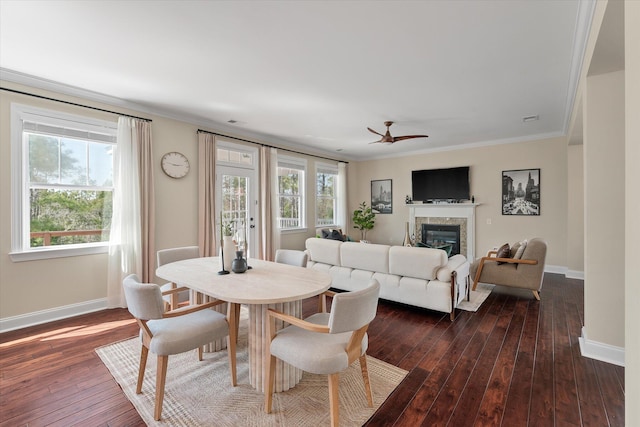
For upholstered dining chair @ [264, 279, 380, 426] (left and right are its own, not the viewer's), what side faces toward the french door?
front

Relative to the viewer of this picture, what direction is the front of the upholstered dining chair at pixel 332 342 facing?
facing away from the viewer and to the left of the viewer

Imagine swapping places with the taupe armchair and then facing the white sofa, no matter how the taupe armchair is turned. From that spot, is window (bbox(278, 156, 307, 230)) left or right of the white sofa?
right

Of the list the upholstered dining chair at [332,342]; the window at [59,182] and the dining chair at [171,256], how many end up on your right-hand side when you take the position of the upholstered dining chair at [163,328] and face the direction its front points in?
1

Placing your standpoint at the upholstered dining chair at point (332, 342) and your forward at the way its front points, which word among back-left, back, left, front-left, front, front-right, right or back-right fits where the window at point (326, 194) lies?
front-right

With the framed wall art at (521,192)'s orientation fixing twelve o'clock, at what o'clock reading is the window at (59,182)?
The window is roughly at 1 o'clock from the framed wall art.

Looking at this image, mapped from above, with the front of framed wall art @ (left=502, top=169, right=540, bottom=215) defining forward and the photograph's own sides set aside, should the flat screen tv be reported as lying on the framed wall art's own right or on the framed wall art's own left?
on the framed wall art's own right

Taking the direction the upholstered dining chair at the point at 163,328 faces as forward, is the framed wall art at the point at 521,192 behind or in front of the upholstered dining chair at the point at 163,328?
in front

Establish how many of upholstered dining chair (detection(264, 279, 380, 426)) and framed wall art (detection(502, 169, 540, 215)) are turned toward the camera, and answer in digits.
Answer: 1

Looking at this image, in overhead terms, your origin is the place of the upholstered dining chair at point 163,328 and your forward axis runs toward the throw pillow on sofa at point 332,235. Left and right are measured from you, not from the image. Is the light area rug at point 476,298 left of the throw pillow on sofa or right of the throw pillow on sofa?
right

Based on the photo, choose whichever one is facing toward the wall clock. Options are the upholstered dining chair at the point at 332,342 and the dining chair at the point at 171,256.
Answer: the upholstered dining chair

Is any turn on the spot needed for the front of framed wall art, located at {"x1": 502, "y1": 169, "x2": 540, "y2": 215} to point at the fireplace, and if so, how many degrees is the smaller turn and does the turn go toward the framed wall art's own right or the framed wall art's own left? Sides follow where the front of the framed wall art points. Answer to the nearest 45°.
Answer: approximately 90° to the framed wall art's own right

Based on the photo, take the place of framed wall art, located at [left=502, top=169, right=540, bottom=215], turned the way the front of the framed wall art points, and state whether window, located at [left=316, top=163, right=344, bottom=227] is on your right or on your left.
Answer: on your right

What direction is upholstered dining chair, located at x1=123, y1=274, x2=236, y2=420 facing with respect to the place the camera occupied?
facing away from the viewer and to the right of the viewer

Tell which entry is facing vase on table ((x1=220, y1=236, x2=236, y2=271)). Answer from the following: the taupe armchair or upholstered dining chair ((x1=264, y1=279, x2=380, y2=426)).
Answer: the upholstered dining chair
